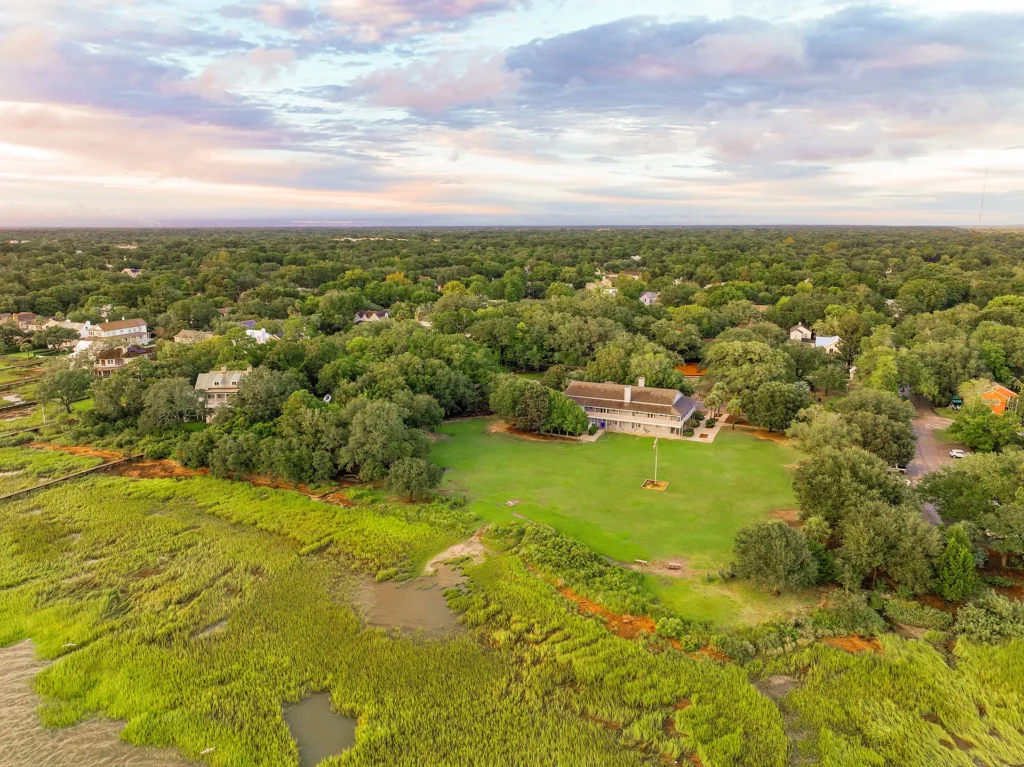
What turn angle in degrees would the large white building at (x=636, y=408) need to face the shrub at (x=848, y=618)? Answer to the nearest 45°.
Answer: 0° — it already faces it

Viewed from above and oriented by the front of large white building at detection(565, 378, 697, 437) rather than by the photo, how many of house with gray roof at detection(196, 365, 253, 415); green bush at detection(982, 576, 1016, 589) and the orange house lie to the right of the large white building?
1

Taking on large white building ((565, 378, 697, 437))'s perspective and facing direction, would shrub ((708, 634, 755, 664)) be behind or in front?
in front

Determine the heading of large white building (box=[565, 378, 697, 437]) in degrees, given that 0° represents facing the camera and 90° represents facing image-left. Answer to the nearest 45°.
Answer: approximately 0°

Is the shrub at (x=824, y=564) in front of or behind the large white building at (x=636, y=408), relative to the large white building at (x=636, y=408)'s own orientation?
in front

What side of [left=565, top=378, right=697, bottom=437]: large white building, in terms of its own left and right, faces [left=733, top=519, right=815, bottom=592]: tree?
front

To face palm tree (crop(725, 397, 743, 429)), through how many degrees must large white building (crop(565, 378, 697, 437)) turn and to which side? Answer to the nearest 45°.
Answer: approximately 90° to its left

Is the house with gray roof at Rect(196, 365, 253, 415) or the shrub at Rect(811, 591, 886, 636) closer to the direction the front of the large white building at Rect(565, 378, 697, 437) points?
the shrub

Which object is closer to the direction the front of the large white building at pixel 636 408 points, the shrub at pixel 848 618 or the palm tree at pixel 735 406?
the shrub

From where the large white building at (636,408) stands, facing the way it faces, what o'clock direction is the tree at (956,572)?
The tree is roughly at 11 o'clock from the large white building.

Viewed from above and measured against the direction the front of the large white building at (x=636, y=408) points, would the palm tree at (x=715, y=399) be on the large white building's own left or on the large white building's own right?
on the large white building's own left

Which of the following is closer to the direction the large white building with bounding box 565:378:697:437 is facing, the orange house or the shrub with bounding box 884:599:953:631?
the shrub

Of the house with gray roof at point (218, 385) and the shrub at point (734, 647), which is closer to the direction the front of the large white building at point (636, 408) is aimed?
the shrub

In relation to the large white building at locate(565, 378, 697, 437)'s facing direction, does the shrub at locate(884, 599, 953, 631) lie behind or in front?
in front

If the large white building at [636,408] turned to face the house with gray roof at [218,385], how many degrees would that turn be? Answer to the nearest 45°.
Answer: approximately 90° to its right
